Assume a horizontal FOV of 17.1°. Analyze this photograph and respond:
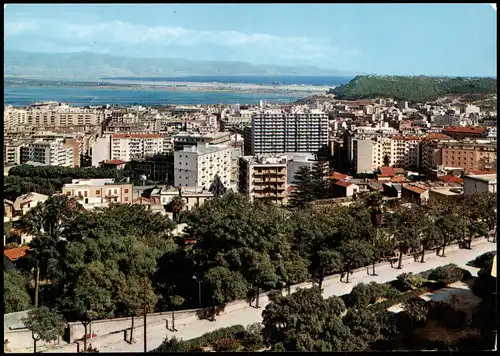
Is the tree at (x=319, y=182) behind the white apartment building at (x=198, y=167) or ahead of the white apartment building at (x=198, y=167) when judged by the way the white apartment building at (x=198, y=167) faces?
ahead

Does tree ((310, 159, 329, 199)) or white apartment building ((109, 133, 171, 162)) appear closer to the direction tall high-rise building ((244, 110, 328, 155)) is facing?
the tree

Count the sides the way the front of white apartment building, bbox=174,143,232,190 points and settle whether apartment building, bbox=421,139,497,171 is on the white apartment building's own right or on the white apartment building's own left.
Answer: on the white apartment building's own left

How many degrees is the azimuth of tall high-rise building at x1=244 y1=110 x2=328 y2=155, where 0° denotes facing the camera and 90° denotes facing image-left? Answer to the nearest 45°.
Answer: approximately 0°

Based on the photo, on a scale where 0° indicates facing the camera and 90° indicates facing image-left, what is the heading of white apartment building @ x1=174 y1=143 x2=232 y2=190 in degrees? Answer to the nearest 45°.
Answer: approximately 315°

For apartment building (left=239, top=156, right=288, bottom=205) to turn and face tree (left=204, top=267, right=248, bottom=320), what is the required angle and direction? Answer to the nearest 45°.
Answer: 0° — it already faces it

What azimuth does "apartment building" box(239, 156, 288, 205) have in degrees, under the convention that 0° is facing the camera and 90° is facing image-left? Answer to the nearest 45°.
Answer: approximately 0°

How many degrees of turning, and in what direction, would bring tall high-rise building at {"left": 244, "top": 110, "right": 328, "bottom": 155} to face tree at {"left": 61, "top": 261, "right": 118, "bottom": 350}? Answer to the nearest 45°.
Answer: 0° — it already faces it

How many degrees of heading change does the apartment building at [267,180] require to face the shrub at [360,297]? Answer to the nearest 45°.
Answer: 0° — it already faces it

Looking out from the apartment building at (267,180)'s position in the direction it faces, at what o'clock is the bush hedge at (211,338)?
The bush hedge is roughly at 12 o'clock from the apartment building.
